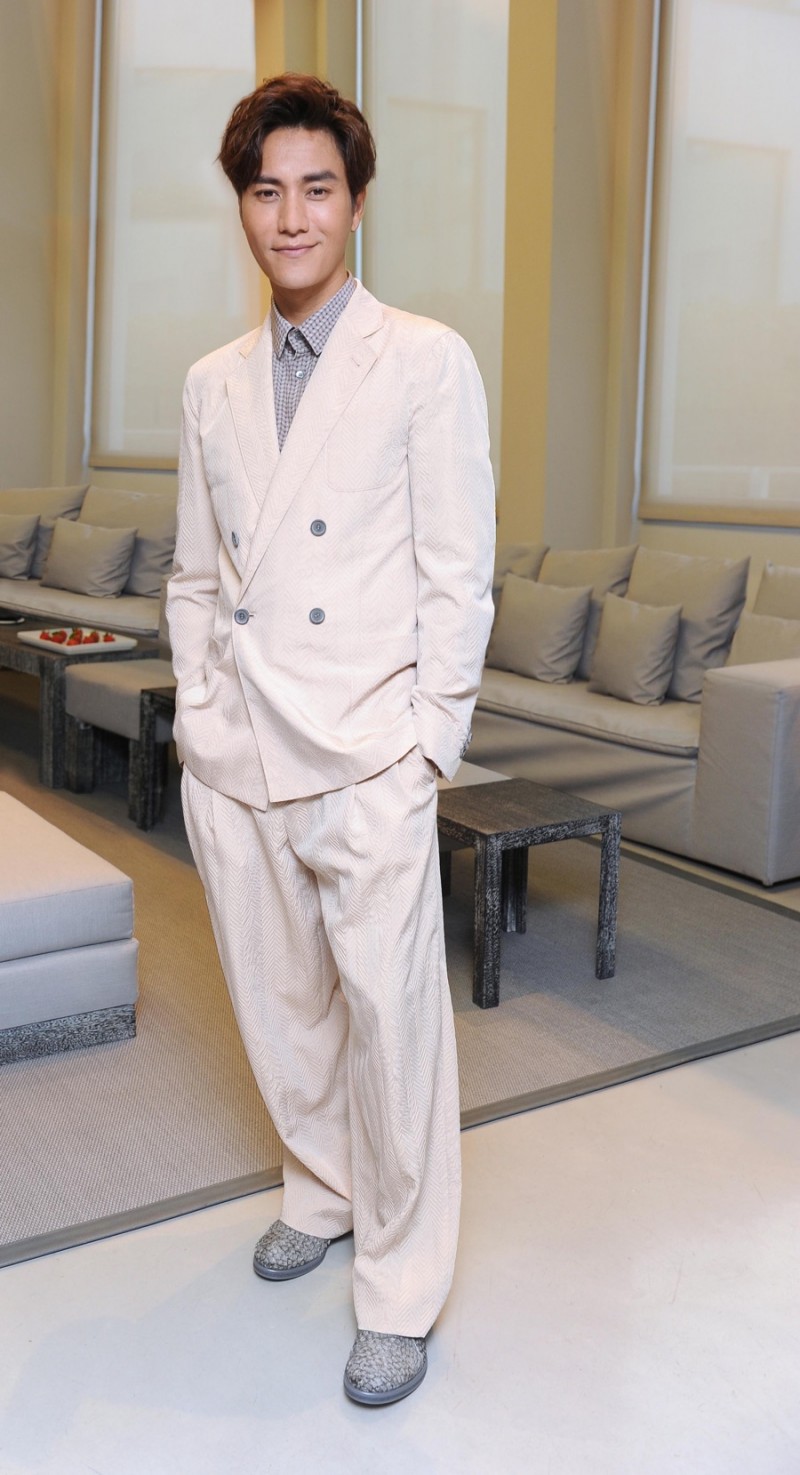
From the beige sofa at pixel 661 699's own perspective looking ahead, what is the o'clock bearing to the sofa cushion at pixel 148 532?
The sofa cushion is roughly at 3 o'clock from the beige sofa.

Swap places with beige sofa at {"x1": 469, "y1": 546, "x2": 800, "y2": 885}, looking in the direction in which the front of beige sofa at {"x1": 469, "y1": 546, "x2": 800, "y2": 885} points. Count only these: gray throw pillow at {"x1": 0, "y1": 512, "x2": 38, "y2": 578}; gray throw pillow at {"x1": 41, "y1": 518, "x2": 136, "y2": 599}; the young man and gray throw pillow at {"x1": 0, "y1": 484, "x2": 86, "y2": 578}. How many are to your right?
3

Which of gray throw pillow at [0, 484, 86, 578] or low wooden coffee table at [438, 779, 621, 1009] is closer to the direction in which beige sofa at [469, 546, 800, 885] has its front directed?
the low wooden coffee table

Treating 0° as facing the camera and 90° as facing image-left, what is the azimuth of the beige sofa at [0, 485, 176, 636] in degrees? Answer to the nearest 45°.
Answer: approximately 45°

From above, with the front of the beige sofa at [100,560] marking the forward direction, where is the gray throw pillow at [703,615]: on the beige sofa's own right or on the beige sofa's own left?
on the beige sofa's own left

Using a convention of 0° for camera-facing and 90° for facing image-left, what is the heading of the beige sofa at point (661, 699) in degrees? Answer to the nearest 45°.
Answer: approximately 45°

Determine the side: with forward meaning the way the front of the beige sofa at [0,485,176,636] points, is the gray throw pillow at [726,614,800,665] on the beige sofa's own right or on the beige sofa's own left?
on the beige sofa's own left

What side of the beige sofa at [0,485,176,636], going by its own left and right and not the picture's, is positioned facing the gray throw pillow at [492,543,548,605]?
left

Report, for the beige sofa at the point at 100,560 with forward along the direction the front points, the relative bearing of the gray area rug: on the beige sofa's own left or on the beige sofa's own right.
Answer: on the beige sofa's own left
